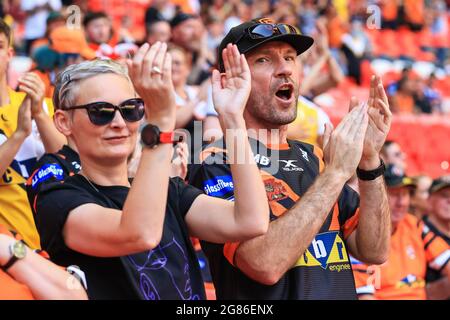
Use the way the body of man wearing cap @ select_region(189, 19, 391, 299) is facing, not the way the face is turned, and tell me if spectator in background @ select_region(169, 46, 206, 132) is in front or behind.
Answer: behind

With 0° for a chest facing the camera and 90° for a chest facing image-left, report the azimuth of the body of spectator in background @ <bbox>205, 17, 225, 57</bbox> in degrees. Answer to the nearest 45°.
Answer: approximately 315°

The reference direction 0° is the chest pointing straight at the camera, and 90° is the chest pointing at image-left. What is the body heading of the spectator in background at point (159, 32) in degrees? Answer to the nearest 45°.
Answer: approximately 315°

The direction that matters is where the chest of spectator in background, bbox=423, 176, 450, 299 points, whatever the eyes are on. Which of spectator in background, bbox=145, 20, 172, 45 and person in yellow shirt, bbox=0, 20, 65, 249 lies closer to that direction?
the person in yellow shirt

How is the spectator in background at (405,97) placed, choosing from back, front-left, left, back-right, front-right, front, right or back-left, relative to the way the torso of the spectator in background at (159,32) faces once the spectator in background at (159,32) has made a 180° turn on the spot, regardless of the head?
right

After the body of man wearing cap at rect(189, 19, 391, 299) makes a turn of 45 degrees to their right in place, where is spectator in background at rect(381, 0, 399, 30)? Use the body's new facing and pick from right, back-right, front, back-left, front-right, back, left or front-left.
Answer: back

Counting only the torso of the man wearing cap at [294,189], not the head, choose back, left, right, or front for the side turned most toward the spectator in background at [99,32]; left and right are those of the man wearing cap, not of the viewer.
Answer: back

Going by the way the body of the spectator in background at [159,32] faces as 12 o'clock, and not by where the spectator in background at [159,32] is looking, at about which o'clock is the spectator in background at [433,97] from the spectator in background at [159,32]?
the spectator in background at [433,97] is roughly at 9 o'clock from the spectator in background at [159,32].

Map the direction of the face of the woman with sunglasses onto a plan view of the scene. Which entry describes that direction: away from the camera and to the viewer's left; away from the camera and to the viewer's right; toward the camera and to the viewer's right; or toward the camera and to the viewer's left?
toward the camera and to the viewer's right

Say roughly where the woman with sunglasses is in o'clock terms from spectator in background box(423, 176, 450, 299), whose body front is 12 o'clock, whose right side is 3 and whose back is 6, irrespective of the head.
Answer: The woman with sunglasses is roughly at 2 o'clock from the spectator in background.

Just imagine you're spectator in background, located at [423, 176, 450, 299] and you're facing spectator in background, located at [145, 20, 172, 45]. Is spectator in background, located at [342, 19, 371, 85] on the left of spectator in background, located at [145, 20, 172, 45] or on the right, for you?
right

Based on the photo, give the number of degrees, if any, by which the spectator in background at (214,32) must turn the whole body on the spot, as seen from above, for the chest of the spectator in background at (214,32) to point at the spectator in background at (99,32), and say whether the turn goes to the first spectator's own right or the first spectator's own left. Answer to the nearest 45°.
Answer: approximately 45° to the first spectator's own right

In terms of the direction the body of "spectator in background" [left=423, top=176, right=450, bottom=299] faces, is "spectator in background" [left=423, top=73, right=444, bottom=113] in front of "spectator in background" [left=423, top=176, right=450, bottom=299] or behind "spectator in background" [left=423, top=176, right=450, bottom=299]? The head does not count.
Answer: behind

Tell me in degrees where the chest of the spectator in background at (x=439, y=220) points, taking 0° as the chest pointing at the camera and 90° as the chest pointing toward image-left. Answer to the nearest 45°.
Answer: approximately 315°
